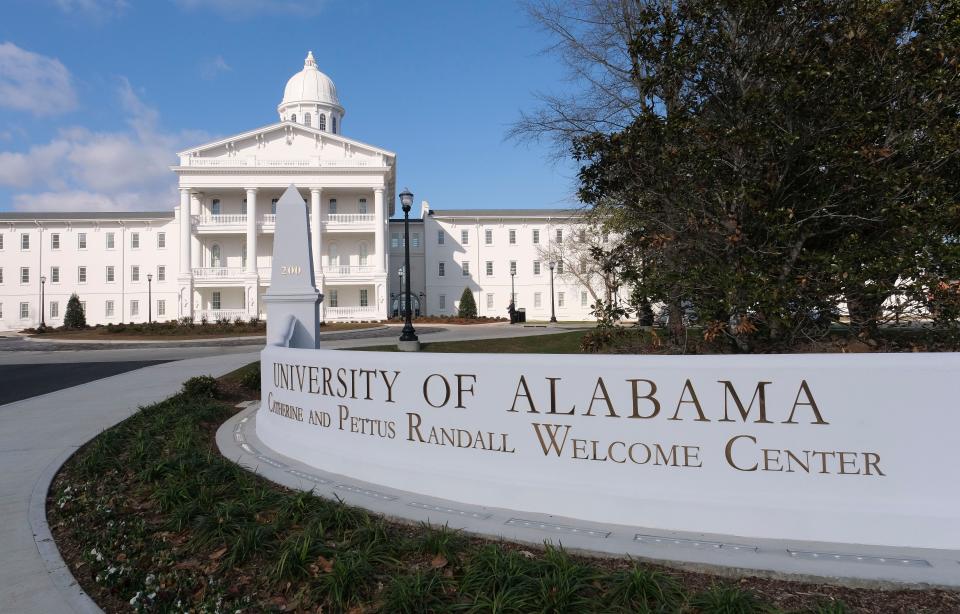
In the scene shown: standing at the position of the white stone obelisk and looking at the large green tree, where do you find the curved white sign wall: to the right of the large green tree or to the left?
right

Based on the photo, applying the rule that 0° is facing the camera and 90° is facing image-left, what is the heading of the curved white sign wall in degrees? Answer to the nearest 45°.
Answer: approximately 45°

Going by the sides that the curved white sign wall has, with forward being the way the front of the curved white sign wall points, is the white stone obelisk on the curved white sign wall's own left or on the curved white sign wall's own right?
on the curved white sign wall's own right

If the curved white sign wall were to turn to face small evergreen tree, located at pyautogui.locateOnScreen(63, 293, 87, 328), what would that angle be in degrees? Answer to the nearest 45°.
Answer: approximately 90° to its right

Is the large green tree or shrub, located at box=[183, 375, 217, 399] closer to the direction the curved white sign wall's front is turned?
the shrub

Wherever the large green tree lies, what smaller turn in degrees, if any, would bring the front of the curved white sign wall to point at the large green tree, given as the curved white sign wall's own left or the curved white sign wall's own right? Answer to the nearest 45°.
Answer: approximately 180°
